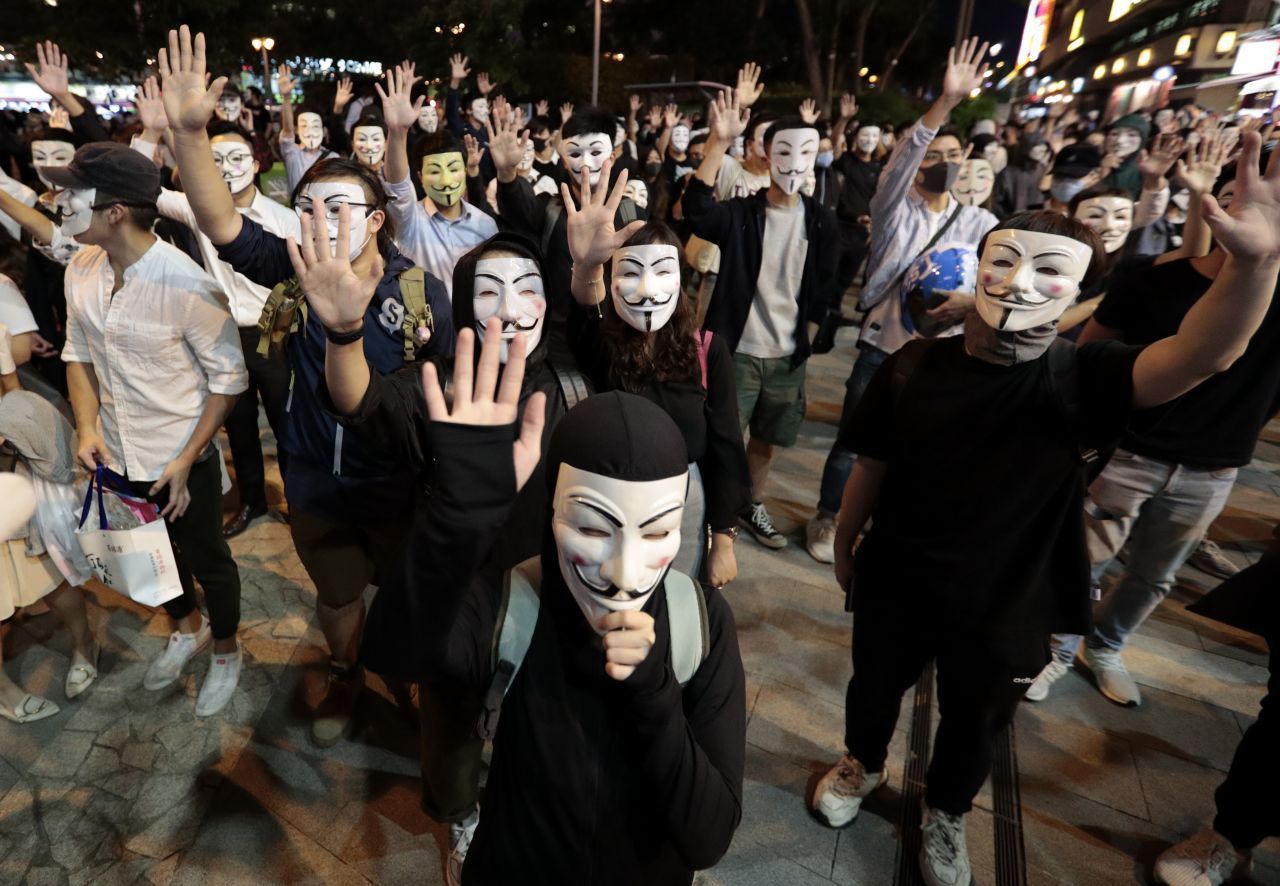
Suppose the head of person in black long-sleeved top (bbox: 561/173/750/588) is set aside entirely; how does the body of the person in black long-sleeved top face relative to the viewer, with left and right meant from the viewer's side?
facing the viewer

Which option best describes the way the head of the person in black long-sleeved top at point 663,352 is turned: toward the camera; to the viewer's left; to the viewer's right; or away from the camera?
toward the camera

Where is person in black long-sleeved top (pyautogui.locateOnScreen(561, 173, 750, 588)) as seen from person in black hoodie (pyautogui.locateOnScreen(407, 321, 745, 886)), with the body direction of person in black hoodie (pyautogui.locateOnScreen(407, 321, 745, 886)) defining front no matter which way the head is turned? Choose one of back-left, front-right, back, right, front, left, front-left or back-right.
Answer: back

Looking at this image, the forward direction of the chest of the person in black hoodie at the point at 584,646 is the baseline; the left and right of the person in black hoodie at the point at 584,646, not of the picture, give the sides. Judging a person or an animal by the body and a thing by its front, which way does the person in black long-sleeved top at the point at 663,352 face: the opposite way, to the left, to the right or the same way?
the same way

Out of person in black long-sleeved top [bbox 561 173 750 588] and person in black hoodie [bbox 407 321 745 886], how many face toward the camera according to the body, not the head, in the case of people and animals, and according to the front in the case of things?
2

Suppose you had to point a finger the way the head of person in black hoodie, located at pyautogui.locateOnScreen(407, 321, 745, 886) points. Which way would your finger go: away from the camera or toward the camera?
toward the camera

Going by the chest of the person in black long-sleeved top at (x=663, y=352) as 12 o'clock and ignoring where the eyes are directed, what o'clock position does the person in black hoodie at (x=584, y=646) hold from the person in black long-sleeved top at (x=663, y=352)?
the person in black hoodie at (x=584, y=646) is roughly at 12 o'clock from the person in black long-sleeved top at (x=663, y=352).
